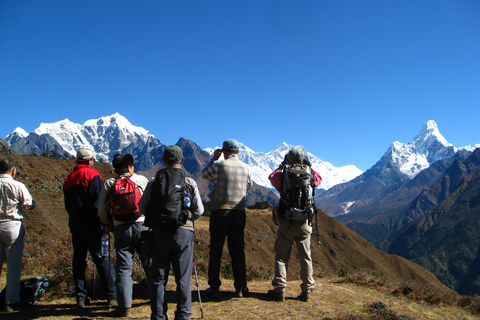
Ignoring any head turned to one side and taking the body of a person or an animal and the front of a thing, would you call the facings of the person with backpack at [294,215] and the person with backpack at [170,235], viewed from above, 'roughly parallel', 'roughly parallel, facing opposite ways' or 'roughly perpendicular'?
roughly parallel

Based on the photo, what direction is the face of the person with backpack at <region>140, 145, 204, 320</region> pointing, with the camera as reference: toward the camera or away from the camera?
away from the camera

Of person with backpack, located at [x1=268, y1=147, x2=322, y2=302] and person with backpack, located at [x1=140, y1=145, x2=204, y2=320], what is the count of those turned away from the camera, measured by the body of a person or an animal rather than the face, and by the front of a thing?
2

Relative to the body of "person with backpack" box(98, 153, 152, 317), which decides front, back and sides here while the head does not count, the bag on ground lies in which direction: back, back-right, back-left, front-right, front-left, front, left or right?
front-left

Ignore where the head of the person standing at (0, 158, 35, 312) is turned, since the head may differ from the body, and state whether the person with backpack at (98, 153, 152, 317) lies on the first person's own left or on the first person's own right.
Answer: on the first person's own right

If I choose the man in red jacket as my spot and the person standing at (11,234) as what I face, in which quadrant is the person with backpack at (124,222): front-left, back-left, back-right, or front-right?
back-left

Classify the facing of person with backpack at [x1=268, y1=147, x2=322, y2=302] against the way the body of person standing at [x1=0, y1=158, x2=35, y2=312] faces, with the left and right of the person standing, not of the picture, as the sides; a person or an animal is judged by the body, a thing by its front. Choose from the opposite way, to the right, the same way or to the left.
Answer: the same way

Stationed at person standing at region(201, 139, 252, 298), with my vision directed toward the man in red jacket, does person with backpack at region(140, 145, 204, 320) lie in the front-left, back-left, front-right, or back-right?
front-left

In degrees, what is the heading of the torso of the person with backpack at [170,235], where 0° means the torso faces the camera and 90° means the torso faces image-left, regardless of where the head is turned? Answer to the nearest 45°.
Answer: approximately 180°

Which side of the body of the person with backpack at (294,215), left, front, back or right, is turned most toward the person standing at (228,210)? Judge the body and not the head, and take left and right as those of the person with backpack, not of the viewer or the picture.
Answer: left

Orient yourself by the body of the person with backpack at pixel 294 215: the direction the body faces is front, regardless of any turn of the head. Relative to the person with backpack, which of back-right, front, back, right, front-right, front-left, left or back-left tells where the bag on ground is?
left

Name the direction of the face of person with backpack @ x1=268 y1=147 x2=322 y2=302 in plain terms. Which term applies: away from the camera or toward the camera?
away from the camera

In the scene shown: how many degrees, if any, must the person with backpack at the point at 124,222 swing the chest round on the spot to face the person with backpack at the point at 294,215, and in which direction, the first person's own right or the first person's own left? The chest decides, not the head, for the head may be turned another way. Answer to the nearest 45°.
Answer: approximately 90° to the first person's own right

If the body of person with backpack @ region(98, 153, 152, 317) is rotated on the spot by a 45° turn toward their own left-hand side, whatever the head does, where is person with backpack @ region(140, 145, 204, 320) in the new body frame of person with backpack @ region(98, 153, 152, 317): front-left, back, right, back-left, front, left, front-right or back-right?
back

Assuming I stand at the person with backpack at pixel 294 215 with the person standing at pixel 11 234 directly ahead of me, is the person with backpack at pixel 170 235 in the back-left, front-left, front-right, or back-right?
front-left

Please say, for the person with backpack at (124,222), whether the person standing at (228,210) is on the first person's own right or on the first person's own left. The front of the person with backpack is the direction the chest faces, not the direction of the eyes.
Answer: on the first person's own right

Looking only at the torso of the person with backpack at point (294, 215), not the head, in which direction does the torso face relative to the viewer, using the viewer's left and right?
facing away from the viewer

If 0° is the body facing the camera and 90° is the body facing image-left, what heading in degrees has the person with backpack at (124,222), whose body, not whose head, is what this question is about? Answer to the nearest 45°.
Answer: approximately 180°

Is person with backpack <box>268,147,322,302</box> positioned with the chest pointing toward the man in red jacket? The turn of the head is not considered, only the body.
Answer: no
